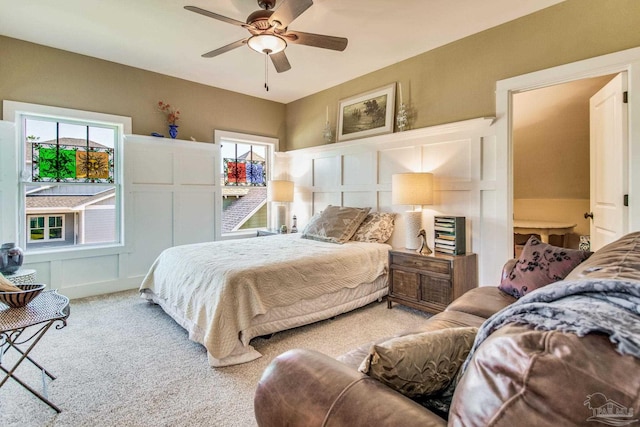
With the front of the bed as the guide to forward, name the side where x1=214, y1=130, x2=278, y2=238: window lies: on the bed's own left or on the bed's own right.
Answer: on the bed's own right

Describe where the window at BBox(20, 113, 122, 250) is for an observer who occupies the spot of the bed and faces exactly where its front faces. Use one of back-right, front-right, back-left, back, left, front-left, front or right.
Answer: right

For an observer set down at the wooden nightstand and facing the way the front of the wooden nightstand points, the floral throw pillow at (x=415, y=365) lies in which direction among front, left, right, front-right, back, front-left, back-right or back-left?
front-left

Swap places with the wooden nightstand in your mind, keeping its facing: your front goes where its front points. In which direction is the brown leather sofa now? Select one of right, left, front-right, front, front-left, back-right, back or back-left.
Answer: front-left

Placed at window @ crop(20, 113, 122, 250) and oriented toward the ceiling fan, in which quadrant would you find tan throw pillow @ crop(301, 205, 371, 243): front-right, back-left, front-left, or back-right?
front-left

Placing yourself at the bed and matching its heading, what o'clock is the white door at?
The white door is roughly at 8 o'clock from the bed.

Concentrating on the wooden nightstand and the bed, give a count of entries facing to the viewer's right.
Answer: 0

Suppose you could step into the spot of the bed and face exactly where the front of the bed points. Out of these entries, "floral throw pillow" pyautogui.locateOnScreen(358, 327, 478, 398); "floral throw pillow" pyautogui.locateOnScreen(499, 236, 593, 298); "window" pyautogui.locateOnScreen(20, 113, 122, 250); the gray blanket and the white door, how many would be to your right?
1

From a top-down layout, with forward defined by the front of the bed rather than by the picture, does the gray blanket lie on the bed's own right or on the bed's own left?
on the bed's own left

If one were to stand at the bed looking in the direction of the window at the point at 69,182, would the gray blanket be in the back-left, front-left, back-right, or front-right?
back-left

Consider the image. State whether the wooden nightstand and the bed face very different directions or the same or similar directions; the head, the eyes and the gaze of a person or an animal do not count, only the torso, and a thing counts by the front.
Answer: same or similar directions

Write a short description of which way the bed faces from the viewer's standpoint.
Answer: facing the viewer and to the left of the viewer
